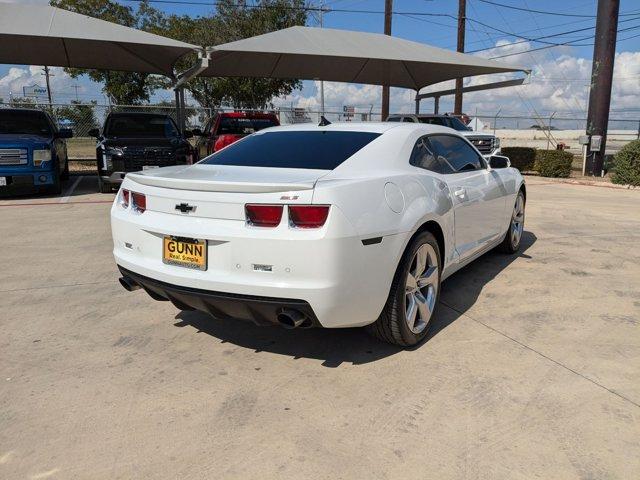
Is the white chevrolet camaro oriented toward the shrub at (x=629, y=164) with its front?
yes

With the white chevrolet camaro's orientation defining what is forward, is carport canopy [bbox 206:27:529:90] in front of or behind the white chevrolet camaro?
in front

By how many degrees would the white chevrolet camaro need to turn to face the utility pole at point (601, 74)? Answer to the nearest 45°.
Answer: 0° — it already faces it

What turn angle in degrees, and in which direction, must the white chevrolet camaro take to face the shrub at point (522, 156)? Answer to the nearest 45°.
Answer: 0° — it already faces it

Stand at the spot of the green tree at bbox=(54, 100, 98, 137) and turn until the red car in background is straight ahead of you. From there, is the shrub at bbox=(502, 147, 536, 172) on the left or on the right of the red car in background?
left

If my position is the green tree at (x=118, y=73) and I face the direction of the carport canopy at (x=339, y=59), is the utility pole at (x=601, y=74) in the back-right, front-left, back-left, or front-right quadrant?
front-left

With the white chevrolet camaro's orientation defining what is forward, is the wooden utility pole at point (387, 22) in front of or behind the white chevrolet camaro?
in front

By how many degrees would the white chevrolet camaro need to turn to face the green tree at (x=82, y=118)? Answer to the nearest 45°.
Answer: approximately 90° to its left

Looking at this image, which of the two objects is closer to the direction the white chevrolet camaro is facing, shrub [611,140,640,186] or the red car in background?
the shrub

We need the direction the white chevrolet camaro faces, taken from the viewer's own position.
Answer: facing away from the viewer and to the right of the viewer

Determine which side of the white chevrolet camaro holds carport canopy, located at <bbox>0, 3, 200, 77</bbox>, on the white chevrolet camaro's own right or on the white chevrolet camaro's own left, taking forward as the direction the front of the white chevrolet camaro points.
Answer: on the white chevrolet camaro's own left
